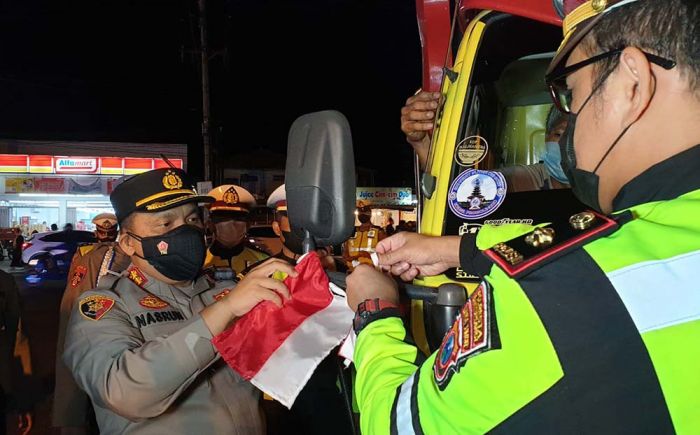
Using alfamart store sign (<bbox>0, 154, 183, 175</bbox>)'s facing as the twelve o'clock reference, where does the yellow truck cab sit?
The yellow truck cab is roughly at 12 o'clock from the alfamart store sign.

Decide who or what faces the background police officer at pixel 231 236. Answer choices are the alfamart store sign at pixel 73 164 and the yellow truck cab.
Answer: the alfamart store sign
